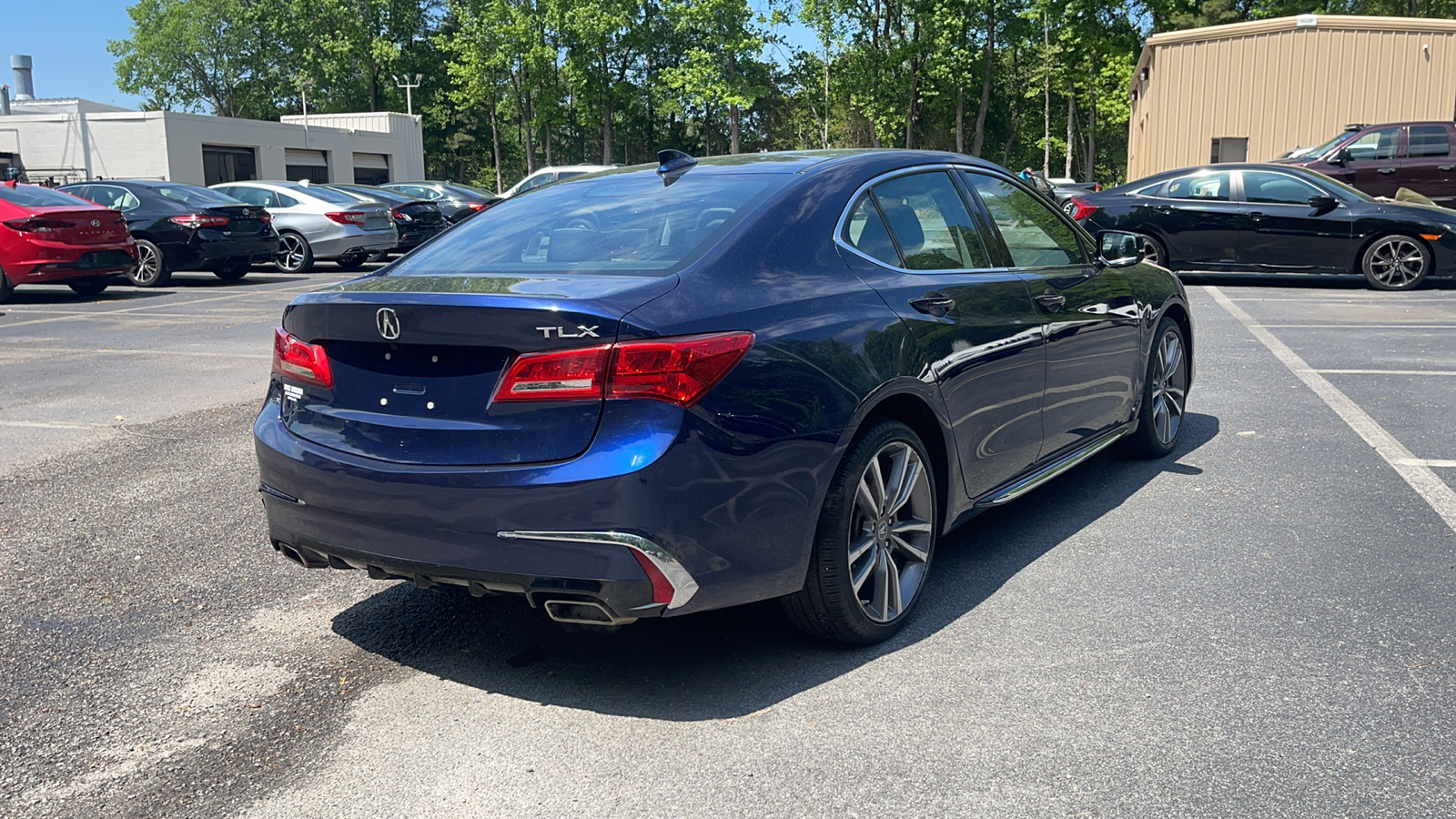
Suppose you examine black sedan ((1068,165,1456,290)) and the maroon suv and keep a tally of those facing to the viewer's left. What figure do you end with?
1

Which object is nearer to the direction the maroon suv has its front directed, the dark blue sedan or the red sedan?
the red sedan

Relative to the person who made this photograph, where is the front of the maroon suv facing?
facing to the left of the viewer

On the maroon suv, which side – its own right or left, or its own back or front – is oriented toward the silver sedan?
front

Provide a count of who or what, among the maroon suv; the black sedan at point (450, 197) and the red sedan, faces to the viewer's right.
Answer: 0

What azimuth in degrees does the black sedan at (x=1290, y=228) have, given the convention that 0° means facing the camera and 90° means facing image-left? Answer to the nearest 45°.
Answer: approximately 270°

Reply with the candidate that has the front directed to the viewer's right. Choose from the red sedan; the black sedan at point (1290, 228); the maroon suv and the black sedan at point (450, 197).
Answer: the black sedan at point (1290, 228)

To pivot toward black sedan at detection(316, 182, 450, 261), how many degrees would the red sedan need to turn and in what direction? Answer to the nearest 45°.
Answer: approximately 90° to its right

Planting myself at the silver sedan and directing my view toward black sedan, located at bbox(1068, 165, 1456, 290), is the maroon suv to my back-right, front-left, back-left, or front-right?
front-left

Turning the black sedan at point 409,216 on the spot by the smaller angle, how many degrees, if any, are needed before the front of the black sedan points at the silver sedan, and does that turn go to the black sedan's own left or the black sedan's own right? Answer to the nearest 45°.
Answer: approximately 90° to the black sedan's own left

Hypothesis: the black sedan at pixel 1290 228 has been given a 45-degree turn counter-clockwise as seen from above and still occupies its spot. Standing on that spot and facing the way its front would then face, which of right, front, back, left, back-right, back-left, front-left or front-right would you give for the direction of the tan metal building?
front-left

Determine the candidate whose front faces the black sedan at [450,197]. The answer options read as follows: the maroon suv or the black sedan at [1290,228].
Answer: the maroon suv

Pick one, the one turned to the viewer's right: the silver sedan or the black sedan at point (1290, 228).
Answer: the black sedan

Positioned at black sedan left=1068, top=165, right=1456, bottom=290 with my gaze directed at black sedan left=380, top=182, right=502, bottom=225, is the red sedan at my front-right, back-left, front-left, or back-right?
front-left

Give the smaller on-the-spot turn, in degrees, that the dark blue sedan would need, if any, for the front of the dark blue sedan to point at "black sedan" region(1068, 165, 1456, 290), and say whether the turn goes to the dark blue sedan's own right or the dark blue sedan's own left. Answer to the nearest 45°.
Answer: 0° — it already faces it

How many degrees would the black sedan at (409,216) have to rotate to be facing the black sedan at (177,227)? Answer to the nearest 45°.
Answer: approximately 90° to its left

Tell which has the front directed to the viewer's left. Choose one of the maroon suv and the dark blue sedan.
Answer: the maroon suv
